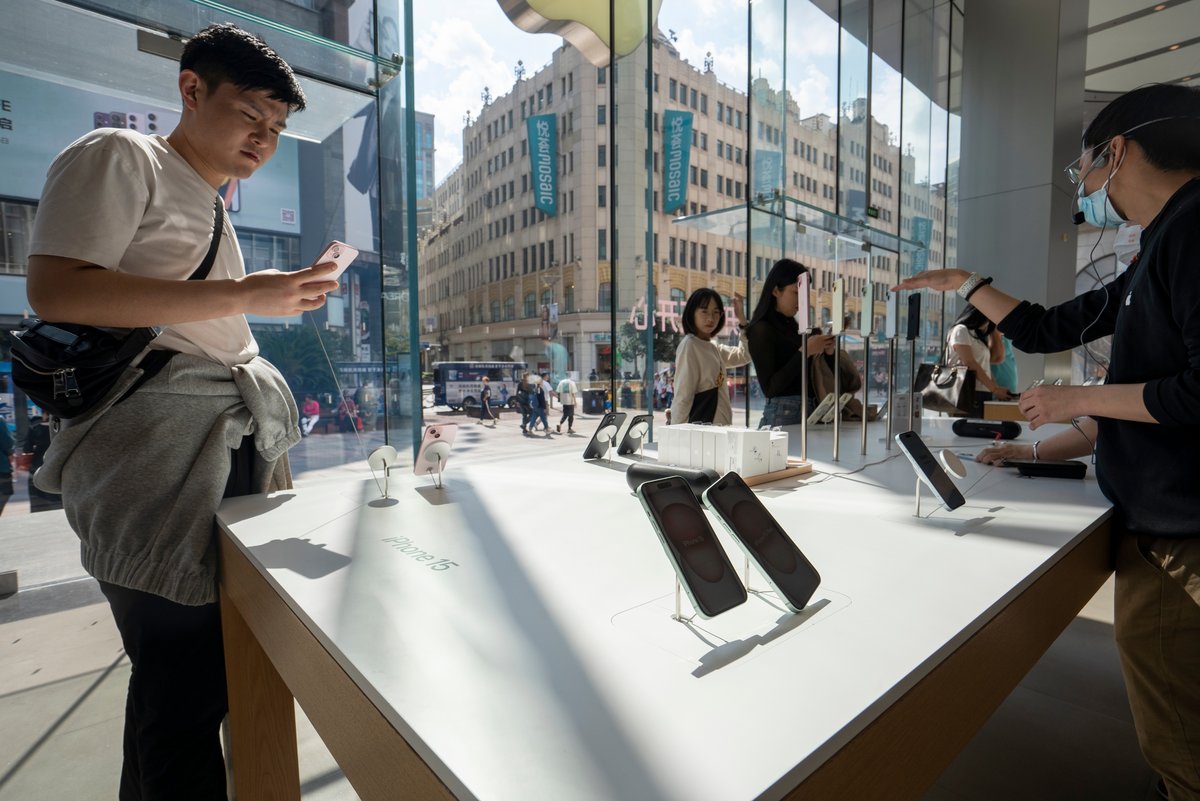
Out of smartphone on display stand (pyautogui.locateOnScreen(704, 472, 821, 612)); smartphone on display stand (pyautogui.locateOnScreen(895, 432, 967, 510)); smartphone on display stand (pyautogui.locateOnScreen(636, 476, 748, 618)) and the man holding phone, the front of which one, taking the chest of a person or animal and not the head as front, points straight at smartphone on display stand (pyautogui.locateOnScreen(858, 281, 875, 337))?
the man holding phone

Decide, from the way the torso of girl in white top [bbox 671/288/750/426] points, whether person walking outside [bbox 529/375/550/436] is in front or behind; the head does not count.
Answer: behind

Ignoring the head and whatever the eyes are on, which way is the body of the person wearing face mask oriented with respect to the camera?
to the viewer's left

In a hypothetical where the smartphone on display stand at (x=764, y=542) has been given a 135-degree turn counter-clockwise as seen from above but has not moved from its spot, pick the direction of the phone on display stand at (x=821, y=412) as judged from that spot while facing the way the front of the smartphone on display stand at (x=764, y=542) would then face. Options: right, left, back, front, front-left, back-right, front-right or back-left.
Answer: front

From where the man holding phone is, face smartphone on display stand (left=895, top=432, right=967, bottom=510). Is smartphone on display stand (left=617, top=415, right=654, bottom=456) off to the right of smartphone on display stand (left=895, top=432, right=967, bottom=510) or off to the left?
left

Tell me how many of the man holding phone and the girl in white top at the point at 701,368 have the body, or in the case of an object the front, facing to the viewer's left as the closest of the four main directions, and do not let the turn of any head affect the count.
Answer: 0

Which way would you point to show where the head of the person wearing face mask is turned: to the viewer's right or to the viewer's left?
to the viewer's left

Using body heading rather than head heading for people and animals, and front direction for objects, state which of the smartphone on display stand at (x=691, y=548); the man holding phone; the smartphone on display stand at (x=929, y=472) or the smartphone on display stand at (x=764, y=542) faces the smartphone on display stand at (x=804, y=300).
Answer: the man holding phone
